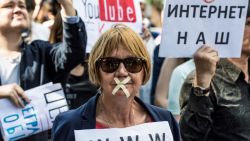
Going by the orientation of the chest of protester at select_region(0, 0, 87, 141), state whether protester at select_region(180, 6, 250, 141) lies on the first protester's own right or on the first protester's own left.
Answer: on the first protester's own left

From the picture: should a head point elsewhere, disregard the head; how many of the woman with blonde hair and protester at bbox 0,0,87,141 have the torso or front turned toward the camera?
2

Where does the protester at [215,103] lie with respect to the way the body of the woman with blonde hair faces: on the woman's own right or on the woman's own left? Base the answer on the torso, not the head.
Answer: on the woman's own left

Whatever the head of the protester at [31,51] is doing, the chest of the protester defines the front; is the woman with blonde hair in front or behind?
in front

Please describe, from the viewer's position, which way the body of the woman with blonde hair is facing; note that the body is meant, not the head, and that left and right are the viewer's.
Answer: facing the viewer

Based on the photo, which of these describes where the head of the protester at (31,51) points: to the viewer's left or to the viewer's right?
to the viewer's right

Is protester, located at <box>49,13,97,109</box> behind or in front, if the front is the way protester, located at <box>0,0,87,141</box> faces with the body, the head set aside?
behind

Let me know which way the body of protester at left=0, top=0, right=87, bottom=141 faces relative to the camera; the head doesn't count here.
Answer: toward the camera
